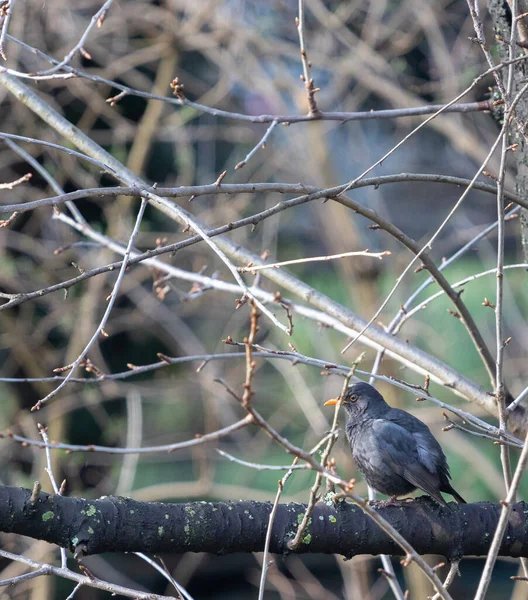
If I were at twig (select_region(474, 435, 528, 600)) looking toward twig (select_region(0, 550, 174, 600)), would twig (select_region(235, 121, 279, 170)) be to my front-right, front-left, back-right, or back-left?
front-right

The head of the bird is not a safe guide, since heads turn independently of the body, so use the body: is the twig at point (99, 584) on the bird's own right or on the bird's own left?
on the bird's own left

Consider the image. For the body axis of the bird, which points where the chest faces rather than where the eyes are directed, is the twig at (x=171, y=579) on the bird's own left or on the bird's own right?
on the bird's own left

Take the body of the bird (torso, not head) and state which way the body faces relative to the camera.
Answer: to the viewer's left
